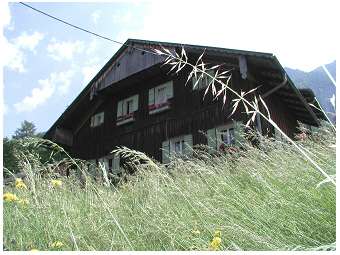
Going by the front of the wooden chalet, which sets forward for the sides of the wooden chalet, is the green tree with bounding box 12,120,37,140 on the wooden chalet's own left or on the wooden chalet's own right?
on the wooden chalet's own right

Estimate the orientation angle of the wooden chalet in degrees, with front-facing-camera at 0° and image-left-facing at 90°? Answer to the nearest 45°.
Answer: approximately 45°
